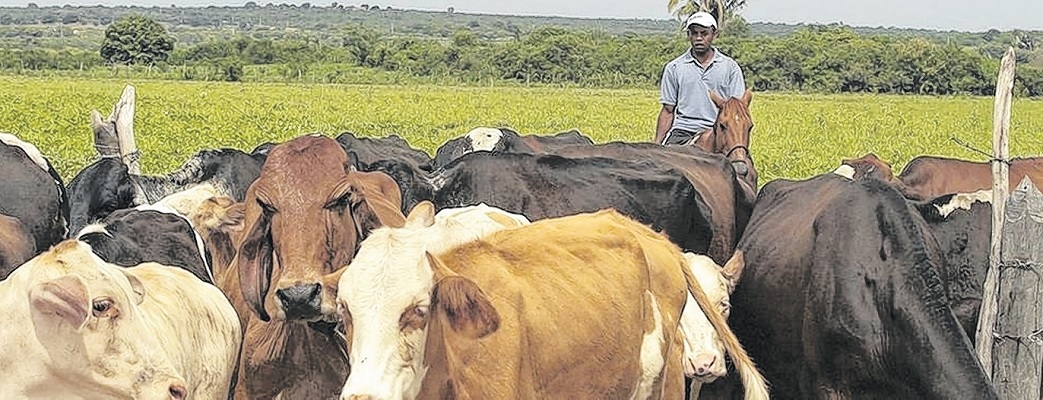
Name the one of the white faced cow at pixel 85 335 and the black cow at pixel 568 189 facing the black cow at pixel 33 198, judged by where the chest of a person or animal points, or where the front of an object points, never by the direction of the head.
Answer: the black cow at pixel 568 189

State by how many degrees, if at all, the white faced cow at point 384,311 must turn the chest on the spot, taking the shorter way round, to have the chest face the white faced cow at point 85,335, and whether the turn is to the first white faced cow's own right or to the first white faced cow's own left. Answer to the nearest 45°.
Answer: approximately 45° to the first white faced cow's own right

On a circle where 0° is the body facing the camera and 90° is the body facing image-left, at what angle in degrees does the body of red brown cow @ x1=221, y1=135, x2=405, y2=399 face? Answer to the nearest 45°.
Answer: approximately 0°

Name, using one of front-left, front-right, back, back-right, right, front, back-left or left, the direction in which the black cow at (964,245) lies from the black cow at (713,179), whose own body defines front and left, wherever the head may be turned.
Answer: back-left

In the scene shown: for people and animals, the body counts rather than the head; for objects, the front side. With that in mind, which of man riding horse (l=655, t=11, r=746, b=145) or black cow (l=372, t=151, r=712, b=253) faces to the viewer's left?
the black cow

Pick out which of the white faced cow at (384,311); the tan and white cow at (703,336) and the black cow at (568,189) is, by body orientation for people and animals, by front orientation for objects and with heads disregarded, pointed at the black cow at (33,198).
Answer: the black cow at (568,189)

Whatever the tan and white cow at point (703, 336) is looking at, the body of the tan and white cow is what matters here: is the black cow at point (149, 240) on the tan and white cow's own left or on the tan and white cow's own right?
on the tan and white cow's own right

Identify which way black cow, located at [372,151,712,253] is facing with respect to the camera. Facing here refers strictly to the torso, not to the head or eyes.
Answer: to the viewer's left

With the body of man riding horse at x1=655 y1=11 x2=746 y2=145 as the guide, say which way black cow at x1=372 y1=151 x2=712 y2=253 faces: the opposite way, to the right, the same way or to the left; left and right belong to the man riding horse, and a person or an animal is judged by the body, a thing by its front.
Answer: to the right
